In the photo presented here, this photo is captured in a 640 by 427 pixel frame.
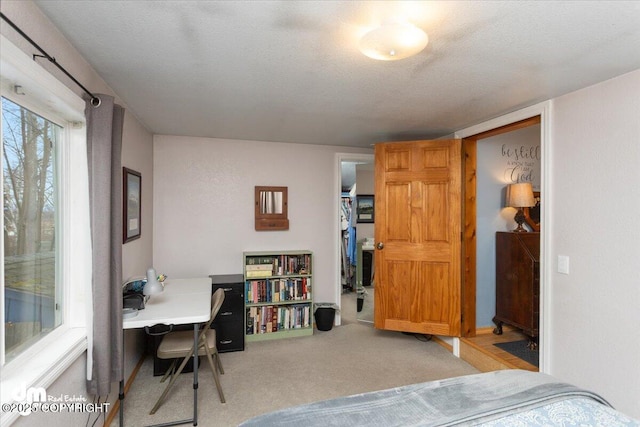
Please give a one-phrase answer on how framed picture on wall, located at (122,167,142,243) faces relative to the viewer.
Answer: facing to the right of the viewer

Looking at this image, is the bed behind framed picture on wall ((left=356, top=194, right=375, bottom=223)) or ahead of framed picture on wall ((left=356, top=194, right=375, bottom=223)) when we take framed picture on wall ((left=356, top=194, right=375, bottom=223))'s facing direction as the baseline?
ahead

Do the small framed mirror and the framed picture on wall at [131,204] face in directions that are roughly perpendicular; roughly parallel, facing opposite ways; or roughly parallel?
roughly perpendicular

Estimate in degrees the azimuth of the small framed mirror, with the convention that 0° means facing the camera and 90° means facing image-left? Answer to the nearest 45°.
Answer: approximately 0°

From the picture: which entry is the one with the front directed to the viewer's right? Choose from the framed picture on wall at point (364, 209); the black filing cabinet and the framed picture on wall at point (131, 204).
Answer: the framed picture on wall at point (131, 204)

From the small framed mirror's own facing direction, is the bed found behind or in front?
in front

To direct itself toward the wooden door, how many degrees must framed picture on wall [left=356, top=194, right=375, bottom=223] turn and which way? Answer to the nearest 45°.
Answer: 0° — it already faces it

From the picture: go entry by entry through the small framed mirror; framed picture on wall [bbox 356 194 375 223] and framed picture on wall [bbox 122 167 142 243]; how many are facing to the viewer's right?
1

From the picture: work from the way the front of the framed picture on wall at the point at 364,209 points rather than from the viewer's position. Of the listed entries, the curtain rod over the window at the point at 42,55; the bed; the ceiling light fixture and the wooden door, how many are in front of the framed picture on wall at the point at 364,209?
4

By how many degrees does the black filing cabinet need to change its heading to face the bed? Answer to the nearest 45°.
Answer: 0° — it already faces it

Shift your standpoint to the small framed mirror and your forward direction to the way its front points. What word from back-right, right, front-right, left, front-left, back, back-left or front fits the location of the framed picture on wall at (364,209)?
back-left

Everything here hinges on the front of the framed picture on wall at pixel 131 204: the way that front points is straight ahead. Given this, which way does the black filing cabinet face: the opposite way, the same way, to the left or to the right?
to the right
